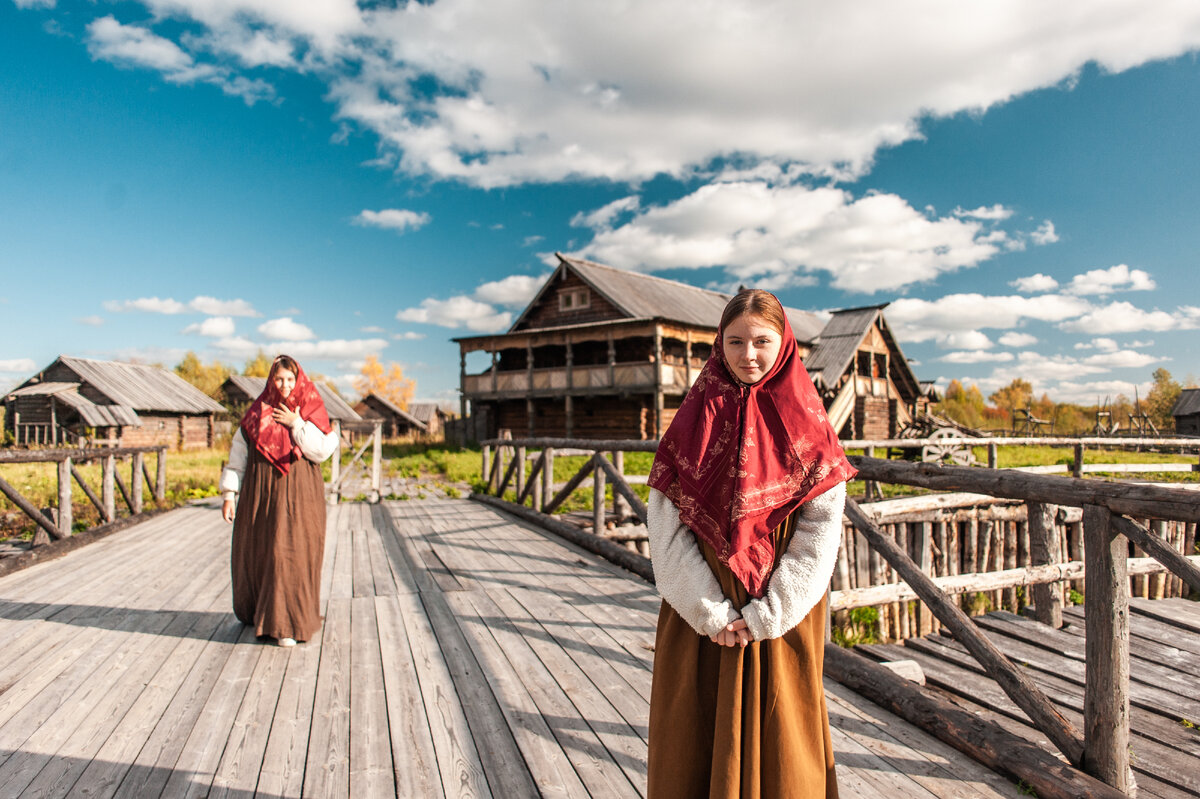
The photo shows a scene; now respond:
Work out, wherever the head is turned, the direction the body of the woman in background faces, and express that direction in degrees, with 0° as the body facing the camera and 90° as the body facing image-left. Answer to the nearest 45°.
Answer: approximately 0°

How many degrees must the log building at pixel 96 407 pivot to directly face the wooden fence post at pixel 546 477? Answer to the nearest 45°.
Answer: approximately 45° to its left

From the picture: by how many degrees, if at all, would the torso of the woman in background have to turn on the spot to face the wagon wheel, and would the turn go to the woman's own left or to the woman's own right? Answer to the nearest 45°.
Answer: approximately 135° to the woman's own left

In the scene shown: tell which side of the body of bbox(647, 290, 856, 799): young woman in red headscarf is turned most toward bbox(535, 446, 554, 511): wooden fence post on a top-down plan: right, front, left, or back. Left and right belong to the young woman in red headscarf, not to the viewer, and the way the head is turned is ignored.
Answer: back

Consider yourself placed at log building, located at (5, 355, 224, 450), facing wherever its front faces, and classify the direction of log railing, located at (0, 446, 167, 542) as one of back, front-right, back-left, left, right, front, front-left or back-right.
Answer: front-left

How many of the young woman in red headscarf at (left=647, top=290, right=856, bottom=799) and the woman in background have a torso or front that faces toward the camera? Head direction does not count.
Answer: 2

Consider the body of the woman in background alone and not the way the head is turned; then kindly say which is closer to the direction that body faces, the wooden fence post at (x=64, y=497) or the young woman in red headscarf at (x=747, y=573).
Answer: the young woman in red headscarf

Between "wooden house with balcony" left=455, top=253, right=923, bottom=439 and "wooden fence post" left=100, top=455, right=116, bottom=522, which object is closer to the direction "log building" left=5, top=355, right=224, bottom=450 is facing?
the wooden fence post
